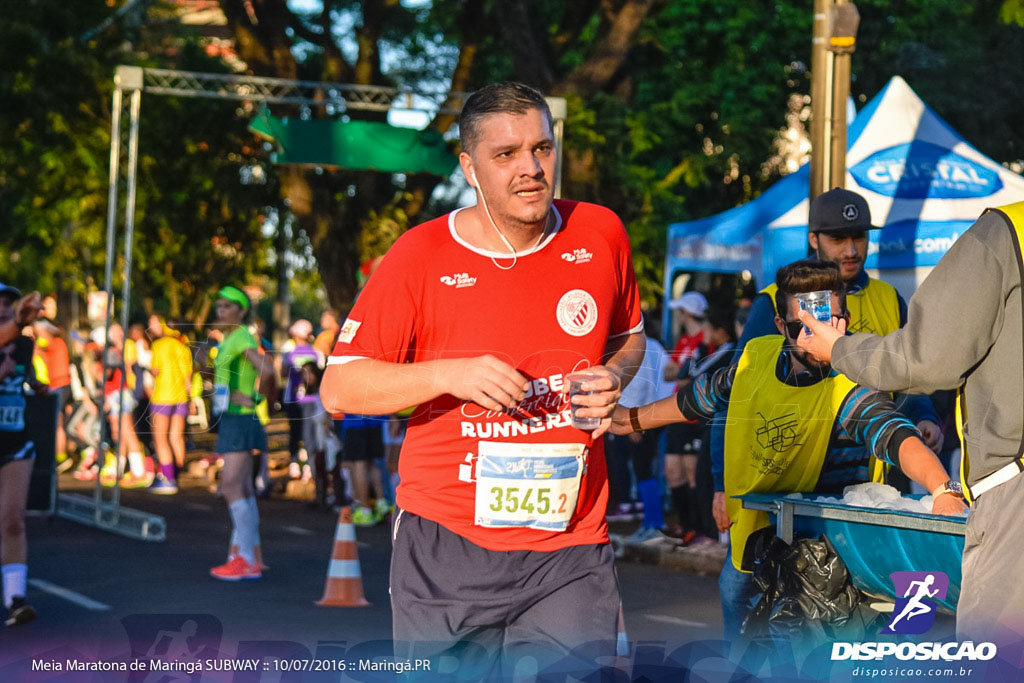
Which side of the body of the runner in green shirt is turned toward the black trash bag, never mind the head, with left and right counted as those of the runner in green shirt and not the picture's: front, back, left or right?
left

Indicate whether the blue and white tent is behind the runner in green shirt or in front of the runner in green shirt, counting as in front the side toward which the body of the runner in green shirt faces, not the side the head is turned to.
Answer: behind

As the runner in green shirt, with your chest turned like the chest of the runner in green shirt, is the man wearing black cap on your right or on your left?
on your left

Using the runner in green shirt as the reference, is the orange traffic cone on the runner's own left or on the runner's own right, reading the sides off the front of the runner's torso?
on the runner's own left

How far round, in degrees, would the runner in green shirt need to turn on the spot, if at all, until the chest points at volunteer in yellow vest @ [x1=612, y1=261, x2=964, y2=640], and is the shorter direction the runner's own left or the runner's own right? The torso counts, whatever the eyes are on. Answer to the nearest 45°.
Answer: approximately 90° to the runner's own left
